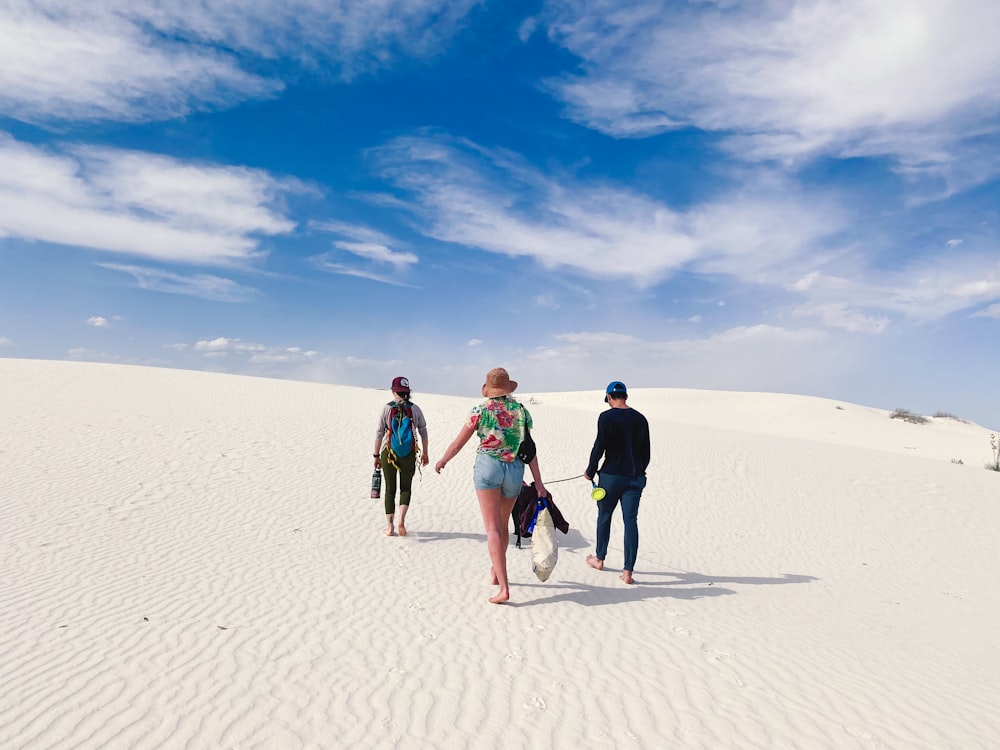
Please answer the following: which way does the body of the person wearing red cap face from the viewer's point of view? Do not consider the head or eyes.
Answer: away from the camera

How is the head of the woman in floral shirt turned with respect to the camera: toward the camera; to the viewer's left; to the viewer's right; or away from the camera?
away from the camera

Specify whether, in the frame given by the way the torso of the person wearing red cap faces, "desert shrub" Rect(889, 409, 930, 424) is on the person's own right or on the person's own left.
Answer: on the person's own right

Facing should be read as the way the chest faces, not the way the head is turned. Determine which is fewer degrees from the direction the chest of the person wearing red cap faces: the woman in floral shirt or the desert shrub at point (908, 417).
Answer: the desert shrub

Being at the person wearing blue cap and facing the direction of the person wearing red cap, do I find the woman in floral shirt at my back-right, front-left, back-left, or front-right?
front-left

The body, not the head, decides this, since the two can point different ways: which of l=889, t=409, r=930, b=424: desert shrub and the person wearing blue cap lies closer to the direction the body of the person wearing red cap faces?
the desert shrub

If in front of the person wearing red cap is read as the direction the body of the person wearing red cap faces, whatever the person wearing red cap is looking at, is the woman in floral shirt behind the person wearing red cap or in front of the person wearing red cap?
behind

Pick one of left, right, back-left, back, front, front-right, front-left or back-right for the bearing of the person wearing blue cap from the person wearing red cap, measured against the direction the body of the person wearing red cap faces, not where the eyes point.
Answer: back-right
